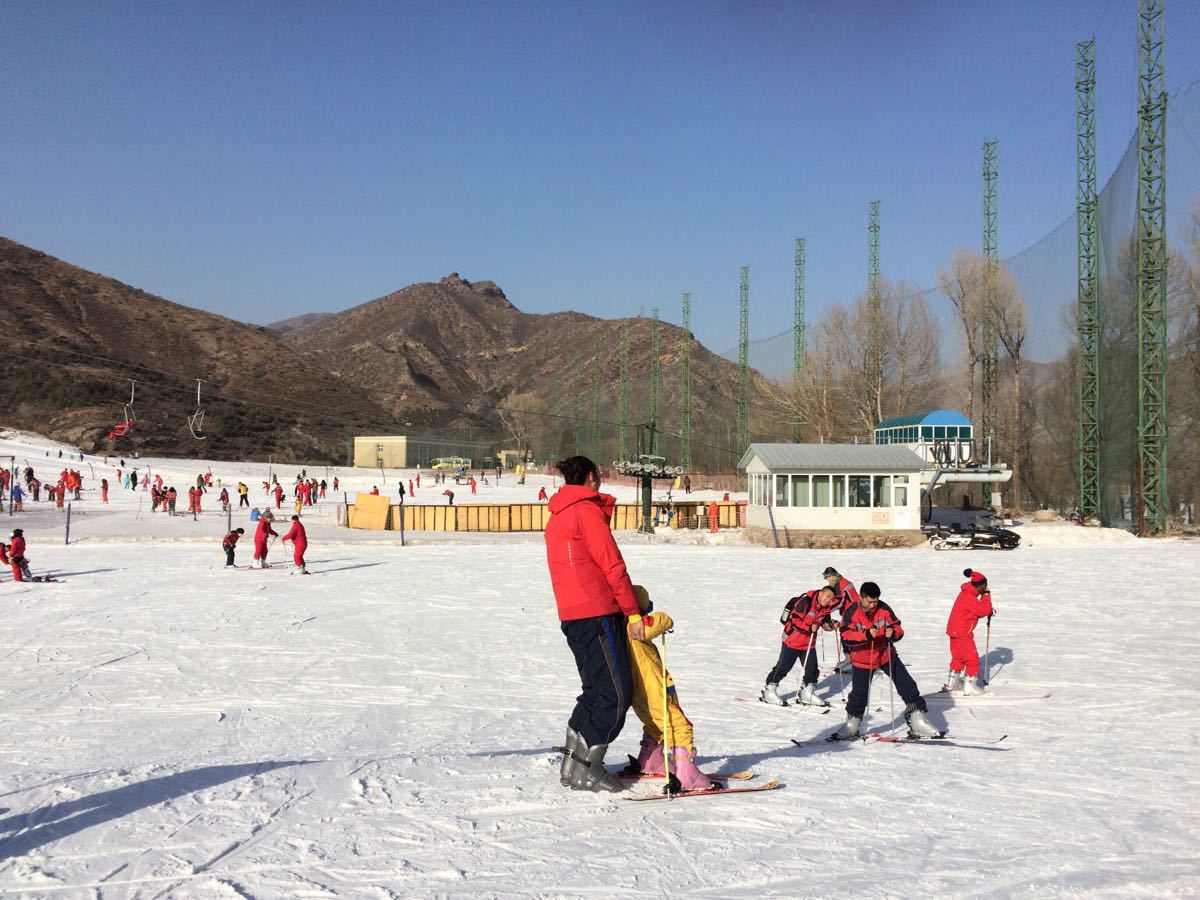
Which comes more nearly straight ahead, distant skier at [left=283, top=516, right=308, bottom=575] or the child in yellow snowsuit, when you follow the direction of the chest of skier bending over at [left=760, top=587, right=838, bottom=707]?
the child in yellow snowsuit

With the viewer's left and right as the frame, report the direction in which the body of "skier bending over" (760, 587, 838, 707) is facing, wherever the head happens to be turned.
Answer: facing the viewer and to the right of the viewer

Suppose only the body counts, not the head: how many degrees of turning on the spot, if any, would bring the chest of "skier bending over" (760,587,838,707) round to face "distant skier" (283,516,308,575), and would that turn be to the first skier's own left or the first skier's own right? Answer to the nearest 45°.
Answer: approximately 180°

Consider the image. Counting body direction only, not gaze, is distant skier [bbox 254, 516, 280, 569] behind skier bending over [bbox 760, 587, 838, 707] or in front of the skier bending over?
behind

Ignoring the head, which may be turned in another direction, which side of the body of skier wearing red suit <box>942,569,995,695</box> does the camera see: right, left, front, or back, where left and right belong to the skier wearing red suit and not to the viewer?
right

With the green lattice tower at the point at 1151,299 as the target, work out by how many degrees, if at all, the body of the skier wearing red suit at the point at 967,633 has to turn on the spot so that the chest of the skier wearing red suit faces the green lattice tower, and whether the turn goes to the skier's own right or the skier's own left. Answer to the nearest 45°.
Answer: approximately 90° to the skier's own left

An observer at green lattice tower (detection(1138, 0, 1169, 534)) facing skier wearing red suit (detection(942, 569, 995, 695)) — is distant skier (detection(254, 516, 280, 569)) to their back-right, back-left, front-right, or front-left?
front-right

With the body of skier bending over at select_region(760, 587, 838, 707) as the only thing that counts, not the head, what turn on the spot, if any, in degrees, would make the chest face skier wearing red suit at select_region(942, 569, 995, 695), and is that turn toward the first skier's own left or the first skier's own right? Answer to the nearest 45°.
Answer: approximately 90° to the first skier's own left

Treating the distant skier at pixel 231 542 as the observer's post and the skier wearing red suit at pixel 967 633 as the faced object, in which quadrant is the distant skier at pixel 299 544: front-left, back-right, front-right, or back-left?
front-left

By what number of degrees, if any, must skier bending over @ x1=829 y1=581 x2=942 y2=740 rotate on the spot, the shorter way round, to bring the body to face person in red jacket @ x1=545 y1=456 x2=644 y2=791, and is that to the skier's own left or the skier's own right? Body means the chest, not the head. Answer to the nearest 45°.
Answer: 0° — they already face them

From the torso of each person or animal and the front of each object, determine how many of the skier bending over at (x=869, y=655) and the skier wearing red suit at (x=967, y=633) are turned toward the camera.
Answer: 1

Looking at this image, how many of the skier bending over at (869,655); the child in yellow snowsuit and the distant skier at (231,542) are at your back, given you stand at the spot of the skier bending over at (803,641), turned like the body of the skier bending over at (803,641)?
1

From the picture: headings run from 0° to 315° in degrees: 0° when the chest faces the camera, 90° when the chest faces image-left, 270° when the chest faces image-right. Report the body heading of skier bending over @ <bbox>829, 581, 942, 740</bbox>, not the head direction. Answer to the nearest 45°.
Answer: approximately 0°
